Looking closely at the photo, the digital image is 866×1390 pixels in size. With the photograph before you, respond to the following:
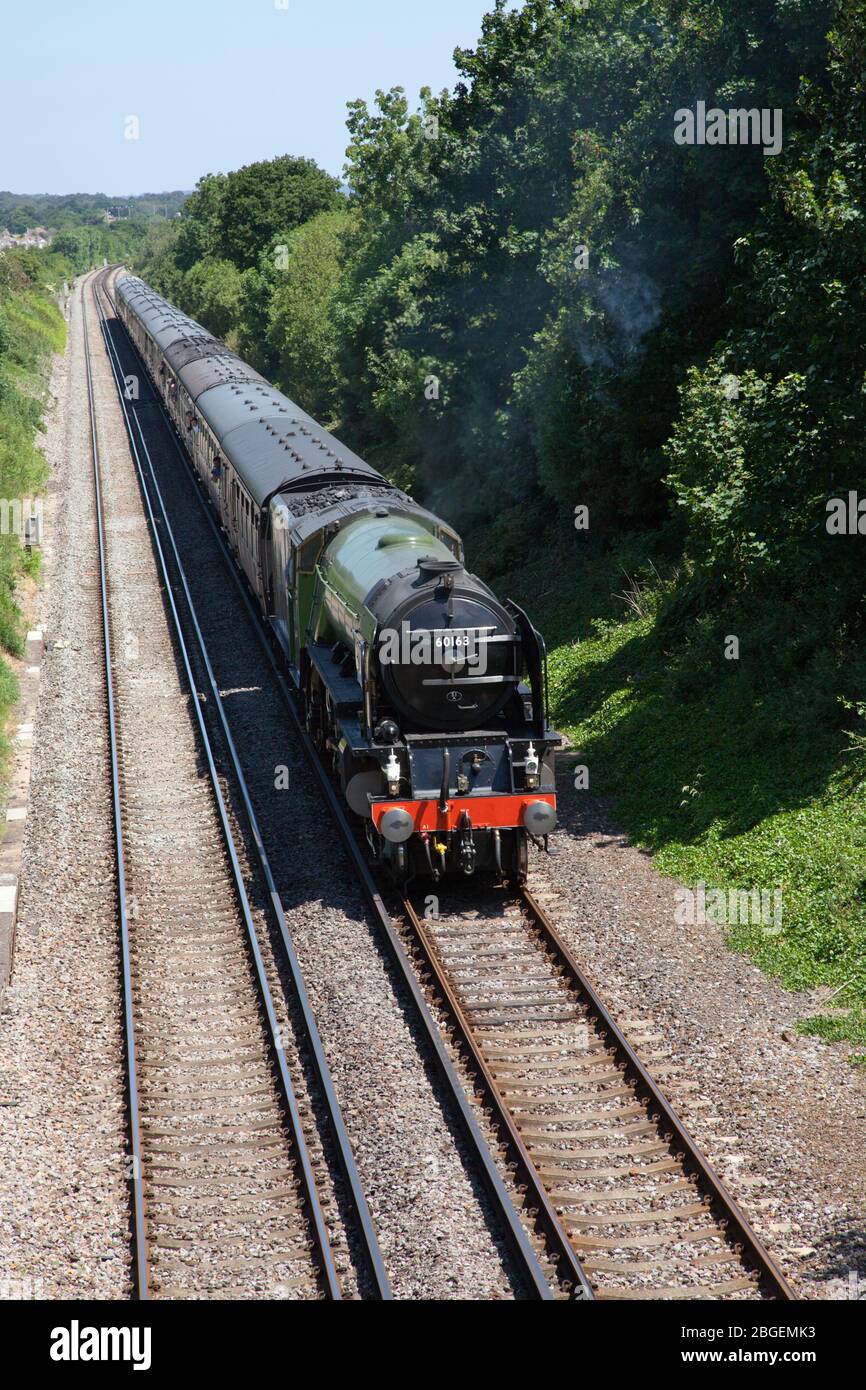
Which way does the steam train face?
toward the camera

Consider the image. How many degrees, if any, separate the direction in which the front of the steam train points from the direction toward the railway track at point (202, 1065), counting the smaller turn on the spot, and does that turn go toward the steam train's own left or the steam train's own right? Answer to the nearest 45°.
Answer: approximately 45° to the steam train's own right
